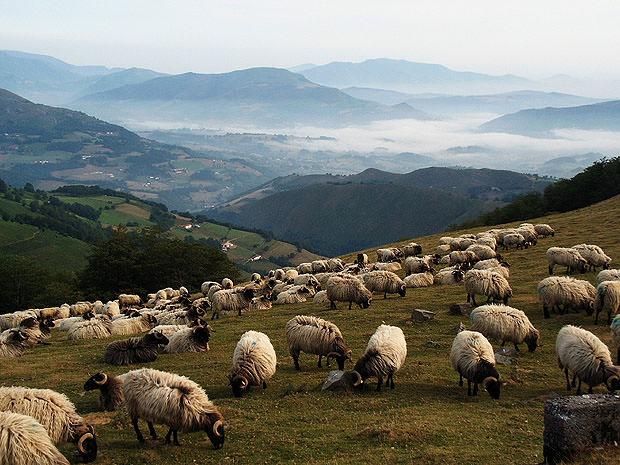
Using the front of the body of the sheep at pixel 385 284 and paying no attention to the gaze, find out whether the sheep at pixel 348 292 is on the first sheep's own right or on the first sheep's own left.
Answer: on the first sheep's own right

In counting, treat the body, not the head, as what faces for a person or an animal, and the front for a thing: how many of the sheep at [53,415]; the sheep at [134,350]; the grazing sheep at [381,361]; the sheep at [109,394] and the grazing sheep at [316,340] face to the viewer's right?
3

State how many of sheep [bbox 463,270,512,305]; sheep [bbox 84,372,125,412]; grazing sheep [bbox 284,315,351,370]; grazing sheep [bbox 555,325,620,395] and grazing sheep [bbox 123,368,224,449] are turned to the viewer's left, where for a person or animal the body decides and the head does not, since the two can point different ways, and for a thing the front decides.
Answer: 1

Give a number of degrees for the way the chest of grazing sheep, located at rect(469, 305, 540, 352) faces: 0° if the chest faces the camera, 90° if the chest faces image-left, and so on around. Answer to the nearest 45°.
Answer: approximately 270°

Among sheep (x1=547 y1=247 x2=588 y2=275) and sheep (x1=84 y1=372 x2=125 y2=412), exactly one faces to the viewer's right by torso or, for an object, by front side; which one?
sheep (x1=547 y1=247 x2=588 y2=275)

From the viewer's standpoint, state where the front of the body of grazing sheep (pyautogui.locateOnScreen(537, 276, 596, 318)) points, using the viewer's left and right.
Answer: facing to the right of the viewer

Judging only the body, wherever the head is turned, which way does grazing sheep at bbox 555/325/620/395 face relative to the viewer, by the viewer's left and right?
facing the viewer and to the right of the viewer

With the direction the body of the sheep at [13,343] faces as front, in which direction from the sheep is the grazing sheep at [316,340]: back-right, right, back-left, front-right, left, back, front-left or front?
front-right

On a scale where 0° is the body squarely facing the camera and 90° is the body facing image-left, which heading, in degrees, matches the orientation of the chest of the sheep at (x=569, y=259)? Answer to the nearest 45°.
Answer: approximately 270°
